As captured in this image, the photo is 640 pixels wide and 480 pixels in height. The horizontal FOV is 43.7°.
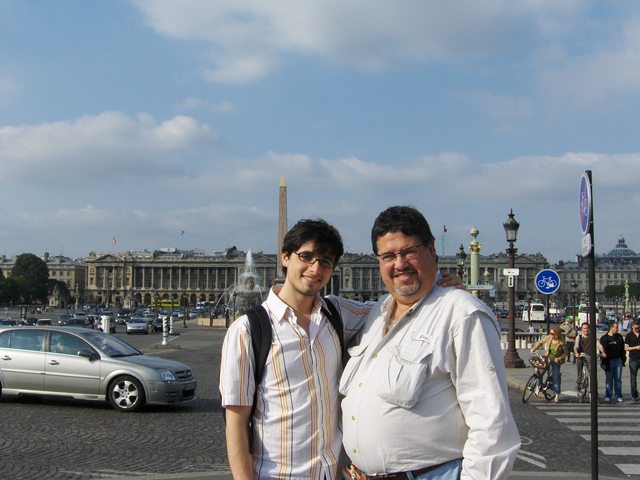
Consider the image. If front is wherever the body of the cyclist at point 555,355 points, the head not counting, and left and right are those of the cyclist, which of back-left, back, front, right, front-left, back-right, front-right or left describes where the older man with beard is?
front-left

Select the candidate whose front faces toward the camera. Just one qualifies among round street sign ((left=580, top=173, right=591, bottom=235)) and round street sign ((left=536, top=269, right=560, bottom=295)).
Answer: round street sign ((left=536, top=269, right=560, bottom=295))

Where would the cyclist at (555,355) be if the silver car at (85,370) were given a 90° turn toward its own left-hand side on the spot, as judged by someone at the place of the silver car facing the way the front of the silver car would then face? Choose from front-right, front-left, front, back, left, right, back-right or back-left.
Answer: front-right

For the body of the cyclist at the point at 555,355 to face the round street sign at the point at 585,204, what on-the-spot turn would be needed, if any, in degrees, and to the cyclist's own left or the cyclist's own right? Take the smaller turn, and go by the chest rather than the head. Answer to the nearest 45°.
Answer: approximately 45° to the cyclist's own left

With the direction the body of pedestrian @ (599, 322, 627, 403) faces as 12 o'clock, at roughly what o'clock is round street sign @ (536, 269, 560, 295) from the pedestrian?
The round street sign is roughly at 5 o'clock from the pedestrian.

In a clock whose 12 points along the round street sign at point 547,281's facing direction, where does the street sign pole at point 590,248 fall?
The street sign pole is roughly at 12 o'clock from the round street sign.

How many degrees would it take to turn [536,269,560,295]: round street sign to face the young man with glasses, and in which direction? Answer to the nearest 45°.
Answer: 0° — it already faces them

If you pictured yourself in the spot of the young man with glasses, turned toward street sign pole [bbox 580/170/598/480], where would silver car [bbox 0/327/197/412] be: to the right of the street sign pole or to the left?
left

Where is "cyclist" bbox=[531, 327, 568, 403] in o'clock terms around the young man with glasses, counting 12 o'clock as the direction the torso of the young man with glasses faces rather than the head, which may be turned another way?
The cyclist is roughly at 8 o'clock from the young man with glasses.

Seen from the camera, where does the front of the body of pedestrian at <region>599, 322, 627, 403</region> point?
toward the camera

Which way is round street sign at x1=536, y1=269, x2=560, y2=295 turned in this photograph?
toward the camera

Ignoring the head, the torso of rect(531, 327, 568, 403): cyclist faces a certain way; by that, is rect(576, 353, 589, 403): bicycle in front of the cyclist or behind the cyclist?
behind

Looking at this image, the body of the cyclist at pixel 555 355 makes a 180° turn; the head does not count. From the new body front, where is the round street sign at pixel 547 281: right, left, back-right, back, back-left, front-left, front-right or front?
front-left

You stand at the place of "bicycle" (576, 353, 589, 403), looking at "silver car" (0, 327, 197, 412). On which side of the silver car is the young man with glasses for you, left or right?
left

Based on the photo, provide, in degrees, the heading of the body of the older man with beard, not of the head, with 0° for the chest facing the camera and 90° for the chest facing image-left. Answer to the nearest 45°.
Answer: approximately 45°

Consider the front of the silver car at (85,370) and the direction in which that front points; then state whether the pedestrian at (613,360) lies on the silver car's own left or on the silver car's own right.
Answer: on the silver car's own left

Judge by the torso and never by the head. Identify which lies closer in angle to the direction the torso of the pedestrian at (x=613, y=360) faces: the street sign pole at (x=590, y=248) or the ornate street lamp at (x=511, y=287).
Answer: the street sign pole

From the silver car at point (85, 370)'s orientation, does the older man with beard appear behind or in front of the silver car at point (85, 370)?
in front

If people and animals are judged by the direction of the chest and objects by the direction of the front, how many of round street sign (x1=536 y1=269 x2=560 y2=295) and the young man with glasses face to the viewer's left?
0

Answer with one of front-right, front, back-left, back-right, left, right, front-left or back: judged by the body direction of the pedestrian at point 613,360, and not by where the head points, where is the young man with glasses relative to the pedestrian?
front
